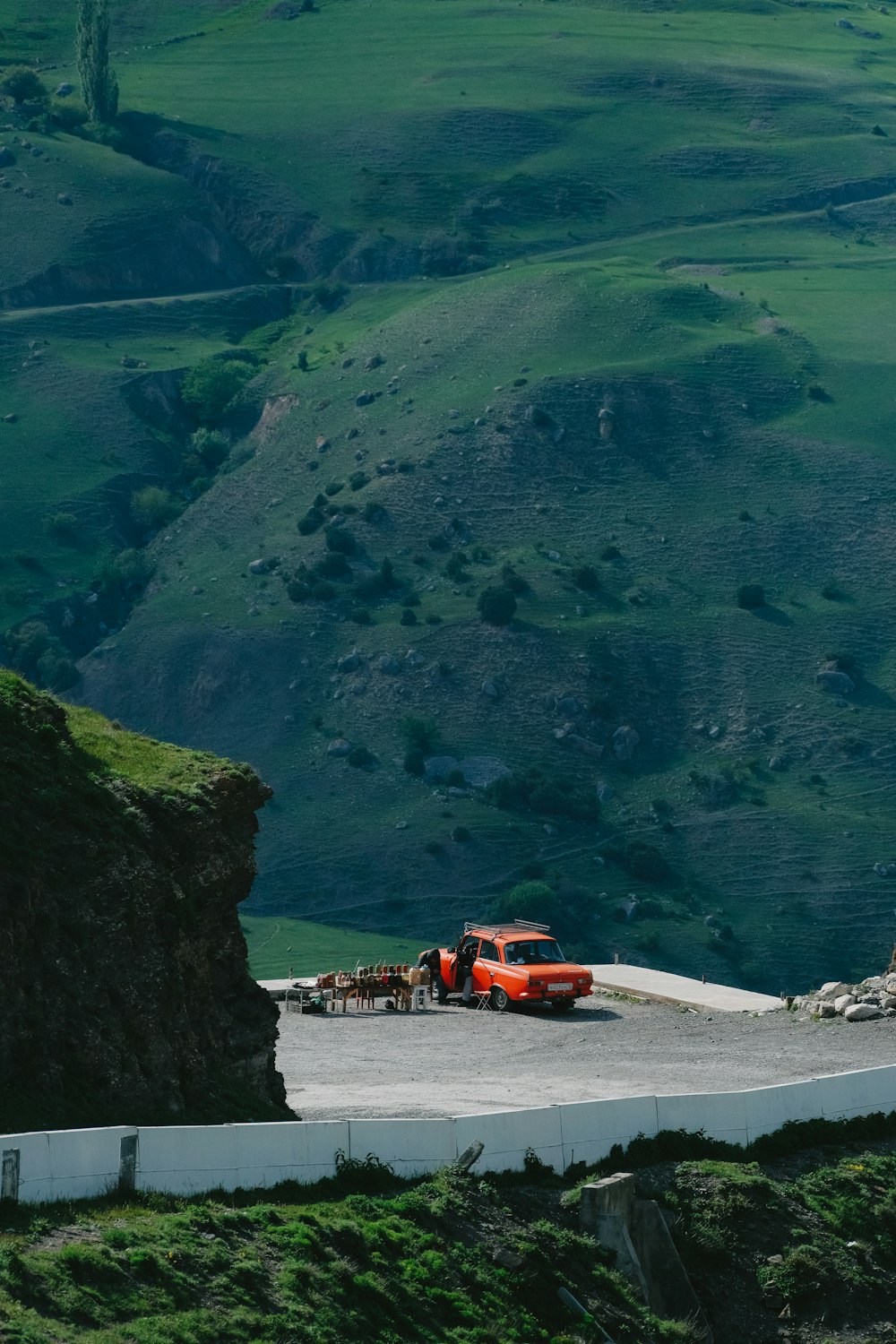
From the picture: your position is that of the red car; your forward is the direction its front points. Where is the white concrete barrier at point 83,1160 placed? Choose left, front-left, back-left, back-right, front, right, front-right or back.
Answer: back-left

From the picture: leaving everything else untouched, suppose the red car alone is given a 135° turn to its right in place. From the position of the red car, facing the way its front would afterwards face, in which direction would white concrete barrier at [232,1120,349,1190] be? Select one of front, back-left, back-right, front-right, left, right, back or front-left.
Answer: right

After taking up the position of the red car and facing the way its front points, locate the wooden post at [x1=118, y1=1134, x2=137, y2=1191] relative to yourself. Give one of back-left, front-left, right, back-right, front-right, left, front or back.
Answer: back-left

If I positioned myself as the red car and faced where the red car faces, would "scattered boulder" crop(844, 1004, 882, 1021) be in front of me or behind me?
behind

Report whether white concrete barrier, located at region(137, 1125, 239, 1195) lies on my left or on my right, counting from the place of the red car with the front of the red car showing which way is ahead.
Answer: on my left

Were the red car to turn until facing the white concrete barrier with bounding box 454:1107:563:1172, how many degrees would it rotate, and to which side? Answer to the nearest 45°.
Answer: approximately 135° to its left

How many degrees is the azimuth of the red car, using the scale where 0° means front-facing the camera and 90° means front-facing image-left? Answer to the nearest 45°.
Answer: approximately 135°

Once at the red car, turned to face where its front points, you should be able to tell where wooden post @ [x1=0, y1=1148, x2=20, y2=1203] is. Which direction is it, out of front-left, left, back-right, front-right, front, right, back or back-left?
back-left
